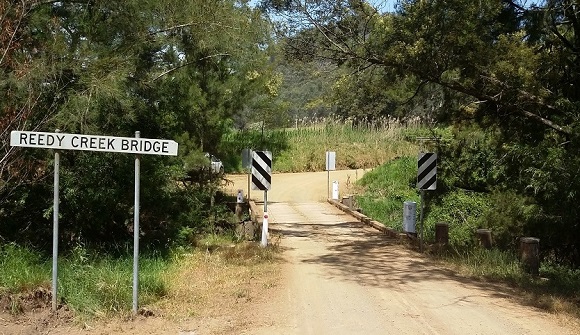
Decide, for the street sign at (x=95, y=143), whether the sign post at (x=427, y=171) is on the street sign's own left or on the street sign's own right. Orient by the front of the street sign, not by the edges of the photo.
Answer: on the street sign's own left

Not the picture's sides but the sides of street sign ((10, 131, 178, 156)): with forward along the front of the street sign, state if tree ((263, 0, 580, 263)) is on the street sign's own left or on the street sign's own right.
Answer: on the street sign's own left

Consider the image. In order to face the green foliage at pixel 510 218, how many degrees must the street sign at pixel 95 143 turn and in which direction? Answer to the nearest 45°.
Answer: approximately 135° to its left

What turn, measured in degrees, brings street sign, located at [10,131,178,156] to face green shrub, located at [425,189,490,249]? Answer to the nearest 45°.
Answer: approximately 135° to its left

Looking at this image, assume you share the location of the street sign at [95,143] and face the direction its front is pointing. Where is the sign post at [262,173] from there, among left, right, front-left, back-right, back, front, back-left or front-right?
back-left

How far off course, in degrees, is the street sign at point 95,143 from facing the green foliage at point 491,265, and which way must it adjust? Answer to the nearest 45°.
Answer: approximately 90° to its left

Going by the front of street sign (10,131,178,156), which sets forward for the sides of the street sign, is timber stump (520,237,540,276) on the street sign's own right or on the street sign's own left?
on the street sign's own left

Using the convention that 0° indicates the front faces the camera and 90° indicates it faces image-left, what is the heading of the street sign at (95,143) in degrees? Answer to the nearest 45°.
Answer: approximately 0°

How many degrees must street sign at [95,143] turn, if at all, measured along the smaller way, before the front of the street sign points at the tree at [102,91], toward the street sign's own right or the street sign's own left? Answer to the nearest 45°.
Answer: approximately 180°

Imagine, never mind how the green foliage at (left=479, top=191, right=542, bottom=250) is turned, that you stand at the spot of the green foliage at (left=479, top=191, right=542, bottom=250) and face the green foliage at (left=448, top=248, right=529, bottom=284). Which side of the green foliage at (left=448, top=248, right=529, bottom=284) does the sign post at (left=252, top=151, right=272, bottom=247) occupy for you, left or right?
right
